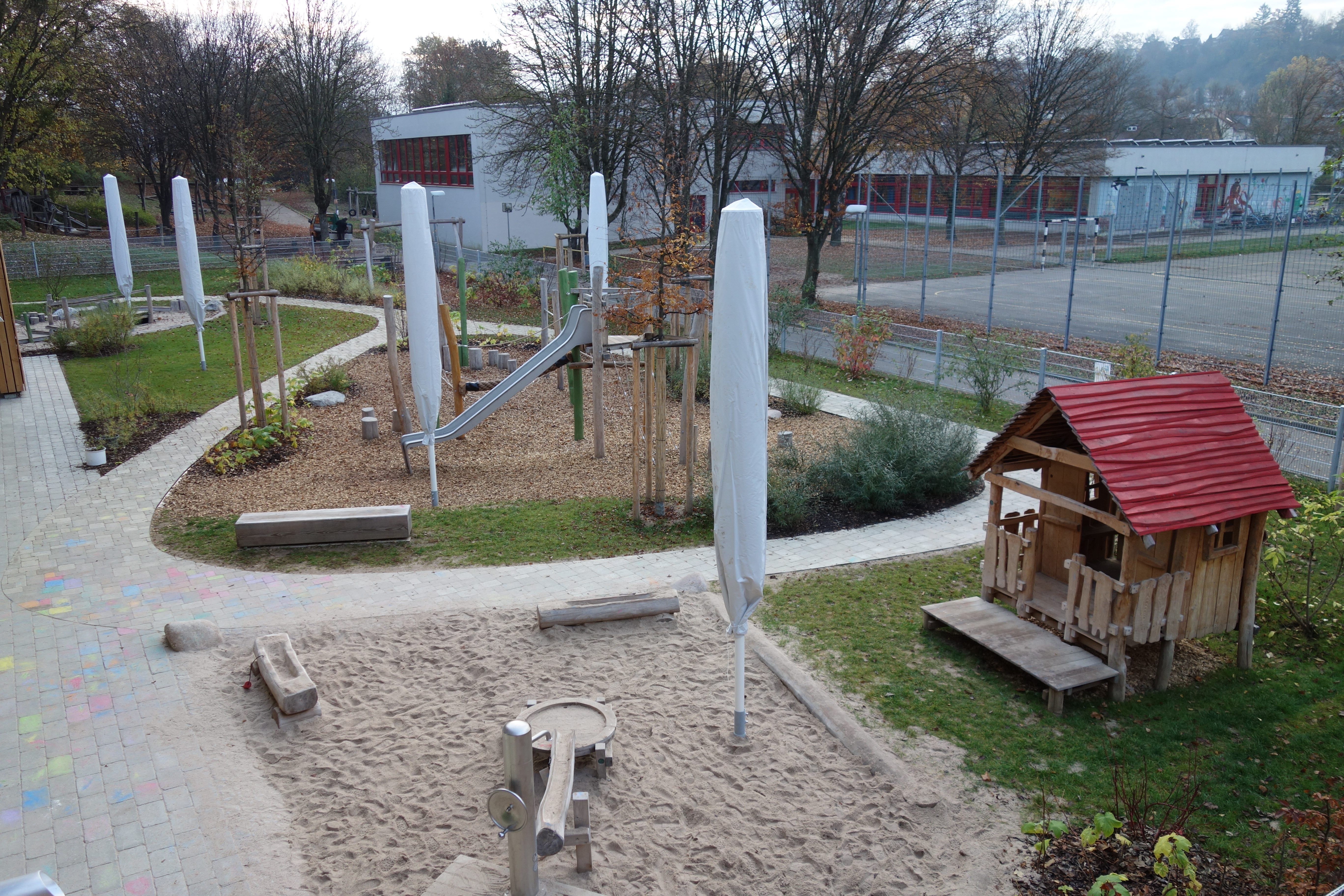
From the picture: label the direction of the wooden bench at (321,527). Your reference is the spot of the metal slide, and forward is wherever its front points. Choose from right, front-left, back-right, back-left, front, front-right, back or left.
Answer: front-left

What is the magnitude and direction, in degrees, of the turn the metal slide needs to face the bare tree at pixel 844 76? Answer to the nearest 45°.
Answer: approximately 135° to its right

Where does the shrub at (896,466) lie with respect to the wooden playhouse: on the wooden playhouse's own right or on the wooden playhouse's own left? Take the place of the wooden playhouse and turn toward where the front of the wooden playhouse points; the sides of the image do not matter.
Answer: on the wooden playhouse's own right

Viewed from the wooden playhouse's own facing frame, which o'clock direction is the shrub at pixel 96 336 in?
The shrub is roughly at 2 o'clock from the wooden playhouse.

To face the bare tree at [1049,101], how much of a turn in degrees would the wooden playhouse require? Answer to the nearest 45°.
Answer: approximately 135° to its right

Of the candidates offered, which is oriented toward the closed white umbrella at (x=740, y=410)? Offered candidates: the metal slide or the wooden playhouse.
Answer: the wooden playhouse

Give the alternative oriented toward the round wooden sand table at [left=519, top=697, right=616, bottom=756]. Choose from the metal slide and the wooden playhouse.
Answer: the wooden playhouse

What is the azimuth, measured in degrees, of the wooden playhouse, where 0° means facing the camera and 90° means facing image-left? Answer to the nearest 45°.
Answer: approximately 45°

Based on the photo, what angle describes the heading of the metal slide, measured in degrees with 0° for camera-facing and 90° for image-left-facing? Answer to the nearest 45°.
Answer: approximately 90°
